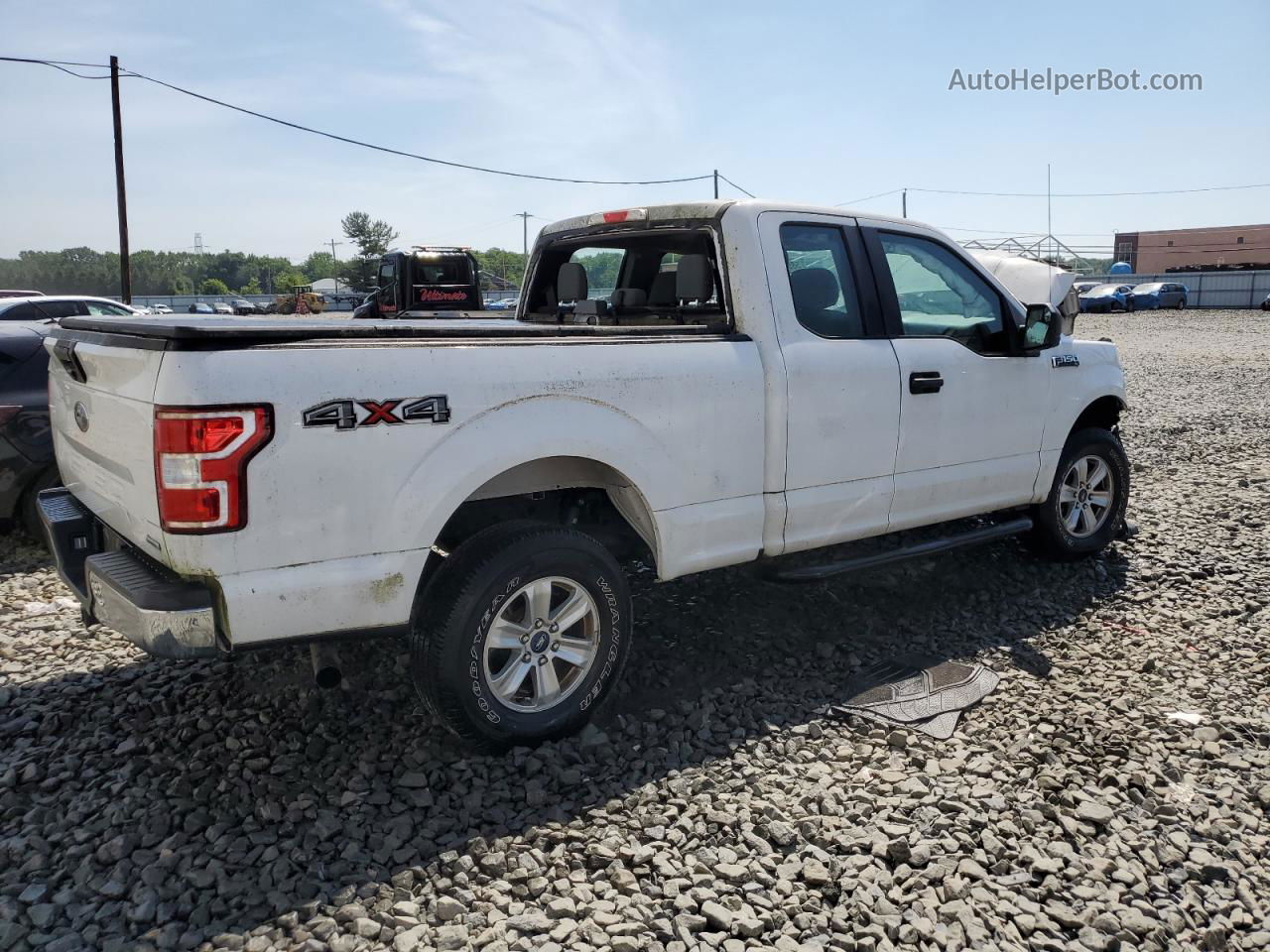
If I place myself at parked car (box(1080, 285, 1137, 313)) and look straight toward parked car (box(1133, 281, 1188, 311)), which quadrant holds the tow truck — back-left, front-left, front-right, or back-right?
back-right

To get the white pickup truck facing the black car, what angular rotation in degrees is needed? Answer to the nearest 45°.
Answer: approximately 90° to its left

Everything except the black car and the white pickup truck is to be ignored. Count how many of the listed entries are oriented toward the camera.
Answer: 0

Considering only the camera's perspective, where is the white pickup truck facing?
facing away from the viewer and to the right of the viewer

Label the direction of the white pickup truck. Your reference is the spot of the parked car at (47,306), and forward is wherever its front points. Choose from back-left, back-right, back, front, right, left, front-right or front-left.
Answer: right

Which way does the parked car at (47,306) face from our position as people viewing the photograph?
facing to the right of the viewer

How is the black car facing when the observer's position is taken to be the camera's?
facing away from the viewer and to the right of the viewer

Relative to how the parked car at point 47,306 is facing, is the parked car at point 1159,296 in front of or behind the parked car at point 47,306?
in front

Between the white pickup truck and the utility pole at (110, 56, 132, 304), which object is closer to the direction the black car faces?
the utility pole

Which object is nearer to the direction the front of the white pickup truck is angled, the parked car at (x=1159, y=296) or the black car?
the parked car
